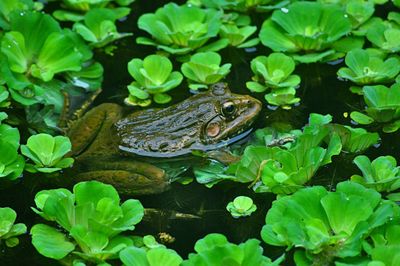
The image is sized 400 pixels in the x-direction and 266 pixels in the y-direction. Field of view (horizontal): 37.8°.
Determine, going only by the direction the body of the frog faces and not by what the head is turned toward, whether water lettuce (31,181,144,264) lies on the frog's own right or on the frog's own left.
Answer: on the frog's own right

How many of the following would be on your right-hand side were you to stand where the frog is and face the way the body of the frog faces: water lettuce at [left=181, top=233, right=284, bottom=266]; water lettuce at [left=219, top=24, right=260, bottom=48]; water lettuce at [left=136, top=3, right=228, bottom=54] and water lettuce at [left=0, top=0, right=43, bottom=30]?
1

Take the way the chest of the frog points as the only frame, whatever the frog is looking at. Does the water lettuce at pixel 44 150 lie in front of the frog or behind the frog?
behind

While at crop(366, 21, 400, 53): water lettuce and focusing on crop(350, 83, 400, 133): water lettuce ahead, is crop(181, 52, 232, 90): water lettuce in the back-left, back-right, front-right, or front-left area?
front-right

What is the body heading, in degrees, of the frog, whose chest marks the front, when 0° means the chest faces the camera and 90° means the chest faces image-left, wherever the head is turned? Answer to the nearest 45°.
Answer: approximately 270°

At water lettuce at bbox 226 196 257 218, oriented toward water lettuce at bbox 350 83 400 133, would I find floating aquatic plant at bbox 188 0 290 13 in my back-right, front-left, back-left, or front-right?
front-left

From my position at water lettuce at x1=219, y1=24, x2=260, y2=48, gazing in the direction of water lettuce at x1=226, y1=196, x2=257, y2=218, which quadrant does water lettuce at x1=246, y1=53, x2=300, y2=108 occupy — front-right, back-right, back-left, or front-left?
front-left

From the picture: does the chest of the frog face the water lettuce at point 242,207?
no

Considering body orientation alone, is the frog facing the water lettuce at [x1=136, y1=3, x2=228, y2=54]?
no

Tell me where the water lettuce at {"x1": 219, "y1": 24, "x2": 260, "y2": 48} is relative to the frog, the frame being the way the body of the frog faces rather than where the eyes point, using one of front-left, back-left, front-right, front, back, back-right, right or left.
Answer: front-left

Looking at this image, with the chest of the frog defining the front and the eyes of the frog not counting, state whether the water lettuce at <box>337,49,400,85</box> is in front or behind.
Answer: in front

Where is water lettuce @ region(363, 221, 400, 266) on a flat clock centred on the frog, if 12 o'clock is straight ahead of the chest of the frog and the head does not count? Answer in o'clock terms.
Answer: The water lettuce is roughly at 2 o'clock from the frog.

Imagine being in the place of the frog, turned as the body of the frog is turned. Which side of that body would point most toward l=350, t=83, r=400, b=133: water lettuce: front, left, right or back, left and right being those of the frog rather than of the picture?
front

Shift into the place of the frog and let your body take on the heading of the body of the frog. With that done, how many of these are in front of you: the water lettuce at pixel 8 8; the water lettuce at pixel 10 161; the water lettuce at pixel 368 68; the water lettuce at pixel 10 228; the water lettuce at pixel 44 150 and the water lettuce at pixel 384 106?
2

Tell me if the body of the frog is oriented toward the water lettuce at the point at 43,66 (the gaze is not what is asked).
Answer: no

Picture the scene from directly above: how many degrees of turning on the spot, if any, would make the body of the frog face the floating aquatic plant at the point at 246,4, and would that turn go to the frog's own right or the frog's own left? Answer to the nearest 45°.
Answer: approximately 45° to the frog's own left
